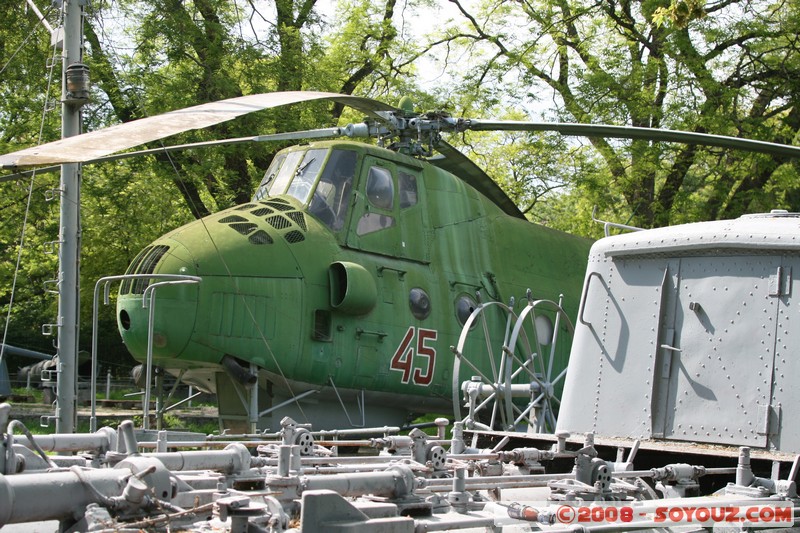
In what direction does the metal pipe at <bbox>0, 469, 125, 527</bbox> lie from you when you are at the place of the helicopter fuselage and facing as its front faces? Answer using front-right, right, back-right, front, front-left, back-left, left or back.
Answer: front-left

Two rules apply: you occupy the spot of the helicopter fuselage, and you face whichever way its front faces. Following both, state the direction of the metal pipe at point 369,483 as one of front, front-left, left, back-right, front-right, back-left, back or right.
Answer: front-left

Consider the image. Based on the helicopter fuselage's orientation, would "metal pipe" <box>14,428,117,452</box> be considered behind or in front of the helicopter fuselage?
in front

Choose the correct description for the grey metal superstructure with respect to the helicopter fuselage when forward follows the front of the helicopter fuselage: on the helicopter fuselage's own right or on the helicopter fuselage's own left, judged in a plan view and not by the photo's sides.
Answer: on the helicopter fuselage's own left

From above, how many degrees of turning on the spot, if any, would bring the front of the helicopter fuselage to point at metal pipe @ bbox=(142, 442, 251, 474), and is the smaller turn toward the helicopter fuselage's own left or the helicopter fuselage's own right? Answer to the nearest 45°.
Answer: approximately 45° to the helicopter fuselage's own left

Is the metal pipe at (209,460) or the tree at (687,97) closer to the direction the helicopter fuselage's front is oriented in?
the metal pipe

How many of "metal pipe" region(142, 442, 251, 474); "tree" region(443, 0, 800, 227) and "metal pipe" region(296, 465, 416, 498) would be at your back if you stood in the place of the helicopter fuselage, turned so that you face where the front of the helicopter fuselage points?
1

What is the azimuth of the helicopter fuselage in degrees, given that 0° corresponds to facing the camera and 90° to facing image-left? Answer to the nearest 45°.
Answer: approximately 45°

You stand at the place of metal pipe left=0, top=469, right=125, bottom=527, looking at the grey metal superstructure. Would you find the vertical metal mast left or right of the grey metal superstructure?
left
